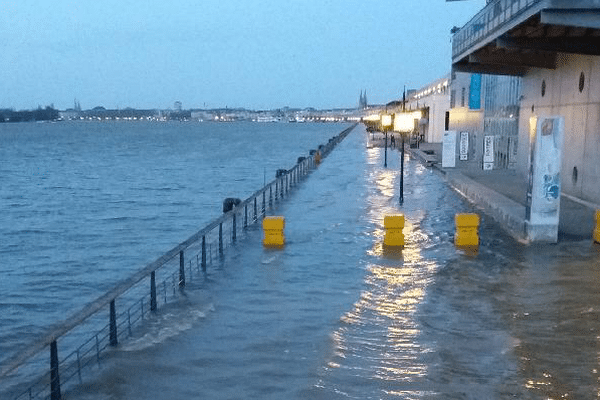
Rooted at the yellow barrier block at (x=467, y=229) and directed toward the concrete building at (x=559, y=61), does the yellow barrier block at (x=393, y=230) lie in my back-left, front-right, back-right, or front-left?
back-left

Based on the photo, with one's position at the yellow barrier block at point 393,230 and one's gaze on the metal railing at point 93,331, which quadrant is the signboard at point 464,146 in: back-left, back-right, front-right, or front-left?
back-right

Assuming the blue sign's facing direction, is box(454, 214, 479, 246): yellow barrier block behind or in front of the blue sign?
in front

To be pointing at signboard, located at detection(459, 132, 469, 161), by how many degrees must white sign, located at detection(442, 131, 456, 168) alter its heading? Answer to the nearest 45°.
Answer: approximately 180°

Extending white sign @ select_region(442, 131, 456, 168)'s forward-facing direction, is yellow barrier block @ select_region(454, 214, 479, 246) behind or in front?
in front

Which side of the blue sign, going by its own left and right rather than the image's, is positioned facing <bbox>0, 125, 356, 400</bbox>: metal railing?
front

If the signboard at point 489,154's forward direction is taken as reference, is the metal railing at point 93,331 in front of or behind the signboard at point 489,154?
in front

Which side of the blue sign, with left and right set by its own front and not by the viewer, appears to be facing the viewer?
front

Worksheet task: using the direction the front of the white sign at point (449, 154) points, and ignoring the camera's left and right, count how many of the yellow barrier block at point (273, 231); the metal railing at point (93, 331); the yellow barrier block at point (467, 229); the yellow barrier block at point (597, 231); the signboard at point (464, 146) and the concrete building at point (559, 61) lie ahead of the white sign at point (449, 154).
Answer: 5
